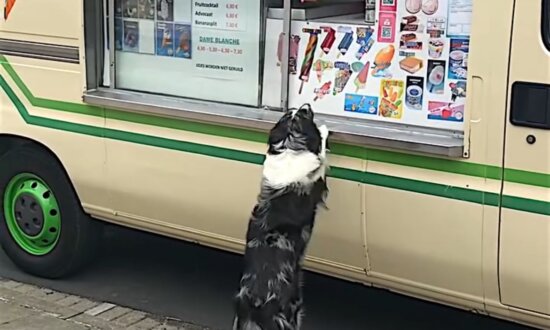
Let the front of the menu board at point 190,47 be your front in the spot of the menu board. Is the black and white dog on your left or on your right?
on your left

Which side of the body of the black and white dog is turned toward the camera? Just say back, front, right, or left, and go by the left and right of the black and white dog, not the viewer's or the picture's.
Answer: back

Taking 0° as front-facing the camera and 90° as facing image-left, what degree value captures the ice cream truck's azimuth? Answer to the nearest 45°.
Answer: approximately 315°

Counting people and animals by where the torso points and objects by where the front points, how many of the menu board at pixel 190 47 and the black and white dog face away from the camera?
1

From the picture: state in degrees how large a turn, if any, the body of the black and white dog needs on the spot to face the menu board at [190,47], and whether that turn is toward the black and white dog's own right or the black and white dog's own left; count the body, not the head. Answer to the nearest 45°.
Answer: approximately 45° to the black and white dog's own left
